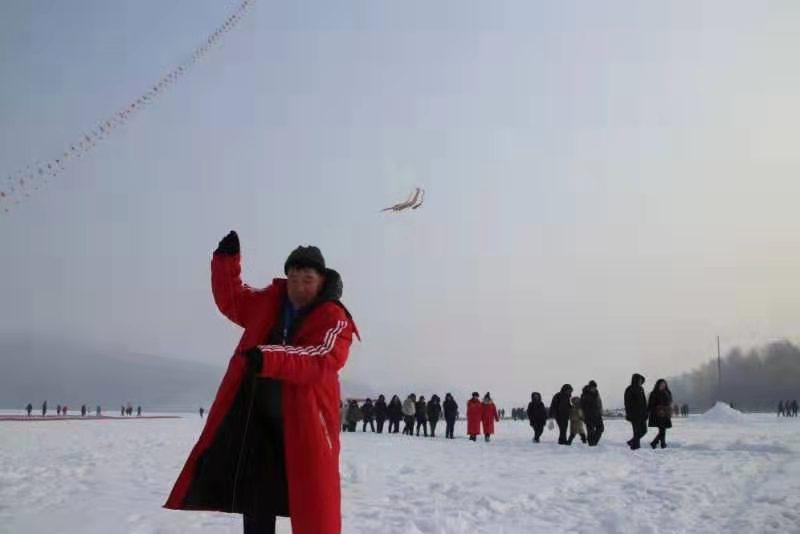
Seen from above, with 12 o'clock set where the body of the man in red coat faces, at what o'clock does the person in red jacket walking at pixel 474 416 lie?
The person in red jacket walking is roughly at 5 o'clock from the man in red coat.

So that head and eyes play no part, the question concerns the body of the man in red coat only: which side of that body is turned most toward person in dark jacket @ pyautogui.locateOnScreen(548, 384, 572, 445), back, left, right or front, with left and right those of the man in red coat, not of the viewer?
back

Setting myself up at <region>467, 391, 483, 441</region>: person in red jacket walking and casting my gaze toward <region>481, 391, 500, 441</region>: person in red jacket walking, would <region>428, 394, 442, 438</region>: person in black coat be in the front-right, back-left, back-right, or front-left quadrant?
back-left

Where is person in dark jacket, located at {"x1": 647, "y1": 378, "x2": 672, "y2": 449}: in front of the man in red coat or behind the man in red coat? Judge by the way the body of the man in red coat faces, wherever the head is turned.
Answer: behind

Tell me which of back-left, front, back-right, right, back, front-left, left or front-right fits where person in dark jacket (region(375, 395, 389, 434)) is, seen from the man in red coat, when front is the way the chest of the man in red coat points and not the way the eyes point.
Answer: back-right

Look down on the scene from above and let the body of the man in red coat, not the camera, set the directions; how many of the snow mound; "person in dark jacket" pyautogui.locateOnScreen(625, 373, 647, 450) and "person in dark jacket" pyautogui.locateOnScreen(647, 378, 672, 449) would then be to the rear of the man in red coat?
3

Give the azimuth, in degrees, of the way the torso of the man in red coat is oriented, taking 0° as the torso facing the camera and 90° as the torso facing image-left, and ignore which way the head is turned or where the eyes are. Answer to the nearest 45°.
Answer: approximately 45°

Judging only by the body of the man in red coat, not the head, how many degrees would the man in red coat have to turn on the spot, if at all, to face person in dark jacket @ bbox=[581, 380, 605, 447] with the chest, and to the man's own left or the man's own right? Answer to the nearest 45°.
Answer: approximately 180°

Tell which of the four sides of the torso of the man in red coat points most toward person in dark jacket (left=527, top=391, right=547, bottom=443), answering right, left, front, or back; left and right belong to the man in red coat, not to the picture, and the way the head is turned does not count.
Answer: back

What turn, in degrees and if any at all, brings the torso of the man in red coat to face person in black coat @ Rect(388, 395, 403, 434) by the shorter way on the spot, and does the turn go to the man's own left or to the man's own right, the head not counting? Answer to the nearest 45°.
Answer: approximately 135° to the man's own right

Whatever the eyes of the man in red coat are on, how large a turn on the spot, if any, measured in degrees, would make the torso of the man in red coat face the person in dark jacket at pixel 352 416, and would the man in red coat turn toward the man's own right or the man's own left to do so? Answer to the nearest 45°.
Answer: approximately 135° to the man's own right

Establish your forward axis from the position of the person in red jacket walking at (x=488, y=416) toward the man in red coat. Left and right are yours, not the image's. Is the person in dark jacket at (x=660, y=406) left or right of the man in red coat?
left
